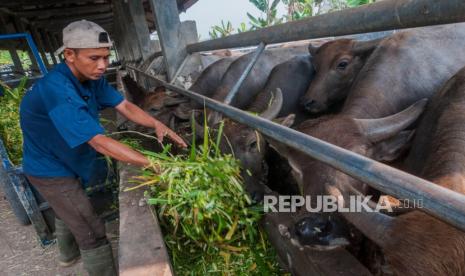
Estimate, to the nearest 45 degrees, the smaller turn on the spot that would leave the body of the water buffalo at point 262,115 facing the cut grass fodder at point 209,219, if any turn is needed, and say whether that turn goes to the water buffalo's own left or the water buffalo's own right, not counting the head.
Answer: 0° — it already faces it

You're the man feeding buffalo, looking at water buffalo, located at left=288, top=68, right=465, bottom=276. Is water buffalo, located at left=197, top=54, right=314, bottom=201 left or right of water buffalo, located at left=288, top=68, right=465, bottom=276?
left

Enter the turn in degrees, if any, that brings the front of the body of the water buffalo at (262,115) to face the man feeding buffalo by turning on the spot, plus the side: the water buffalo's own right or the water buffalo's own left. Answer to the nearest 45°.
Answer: approximately 45° to the water buffalo's own right

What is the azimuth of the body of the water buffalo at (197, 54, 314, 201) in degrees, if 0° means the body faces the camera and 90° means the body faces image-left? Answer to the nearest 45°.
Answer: approximately 45°

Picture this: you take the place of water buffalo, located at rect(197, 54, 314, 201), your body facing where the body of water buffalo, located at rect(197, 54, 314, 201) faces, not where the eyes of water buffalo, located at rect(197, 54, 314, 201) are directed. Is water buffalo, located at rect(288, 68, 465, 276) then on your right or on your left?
on your left

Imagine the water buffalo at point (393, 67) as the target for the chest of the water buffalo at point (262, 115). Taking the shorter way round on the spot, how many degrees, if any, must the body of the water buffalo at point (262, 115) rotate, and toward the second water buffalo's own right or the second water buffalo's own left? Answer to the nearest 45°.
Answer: approximately 135° to the second water buffalo's own left

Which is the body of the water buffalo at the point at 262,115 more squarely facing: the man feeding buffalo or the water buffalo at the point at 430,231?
the man feeding buffalo
